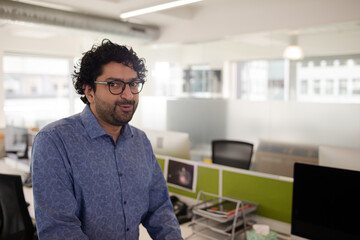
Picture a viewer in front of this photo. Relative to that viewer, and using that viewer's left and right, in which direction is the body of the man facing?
facing the viewer and to the right of the viewer

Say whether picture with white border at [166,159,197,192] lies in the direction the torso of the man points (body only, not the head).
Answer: no

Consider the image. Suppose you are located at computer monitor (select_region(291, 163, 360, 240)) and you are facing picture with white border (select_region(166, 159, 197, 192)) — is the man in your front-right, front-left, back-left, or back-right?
front-left

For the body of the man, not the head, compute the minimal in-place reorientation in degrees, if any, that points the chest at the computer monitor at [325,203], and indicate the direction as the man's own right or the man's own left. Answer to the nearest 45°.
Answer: approximately 45° to the man's own left

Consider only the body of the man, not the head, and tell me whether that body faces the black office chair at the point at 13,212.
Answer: no

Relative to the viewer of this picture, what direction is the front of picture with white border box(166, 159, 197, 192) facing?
facing the viewer and to the left of the viewer

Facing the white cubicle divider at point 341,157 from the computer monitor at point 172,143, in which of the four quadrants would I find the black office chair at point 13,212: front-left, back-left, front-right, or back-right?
back-right

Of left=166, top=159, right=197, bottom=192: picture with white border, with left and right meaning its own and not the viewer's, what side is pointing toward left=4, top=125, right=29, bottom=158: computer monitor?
right

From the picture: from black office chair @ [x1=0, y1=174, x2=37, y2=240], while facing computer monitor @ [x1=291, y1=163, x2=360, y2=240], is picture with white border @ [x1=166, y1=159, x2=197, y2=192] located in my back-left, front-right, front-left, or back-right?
front-left

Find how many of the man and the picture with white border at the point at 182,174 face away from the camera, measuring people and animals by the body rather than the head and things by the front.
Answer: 0

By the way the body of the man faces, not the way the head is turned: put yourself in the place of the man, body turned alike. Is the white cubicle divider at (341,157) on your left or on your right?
on your left

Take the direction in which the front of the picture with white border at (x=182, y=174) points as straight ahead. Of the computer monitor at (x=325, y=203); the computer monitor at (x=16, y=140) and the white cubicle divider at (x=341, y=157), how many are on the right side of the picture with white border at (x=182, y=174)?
1

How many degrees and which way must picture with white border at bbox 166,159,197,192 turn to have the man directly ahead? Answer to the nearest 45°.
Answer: approximately 45° to its left

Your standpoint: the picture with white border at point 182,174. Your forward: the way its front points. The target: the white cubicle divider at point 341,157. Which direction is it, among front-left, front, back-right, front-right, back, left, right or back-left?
left

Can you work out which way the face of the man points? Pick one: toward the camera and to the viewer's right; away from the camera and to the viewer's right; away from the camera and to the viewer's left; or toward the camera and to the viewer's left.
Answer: toward the camera and to the viewer's right

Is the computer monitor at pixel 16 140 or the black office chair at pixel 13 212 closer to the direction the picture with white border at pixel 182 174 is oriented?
the black office chair
